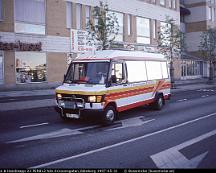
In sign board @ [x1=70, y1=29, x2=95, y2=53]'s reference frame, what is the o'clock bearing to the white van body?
The white van body is roughly at 12 o'clock from the sign board.

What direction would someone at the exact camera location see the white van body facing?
facing the viewer and to the left of the viewer

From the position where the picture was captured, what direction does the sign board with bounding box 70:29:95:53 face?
facing the viewer

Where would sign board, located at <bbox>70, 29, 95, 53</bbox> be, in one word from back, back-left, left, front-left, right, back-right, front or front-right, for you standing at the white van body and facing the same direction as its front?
back-right

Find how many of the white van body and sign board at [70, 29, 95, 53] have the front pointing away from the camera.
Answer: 0
